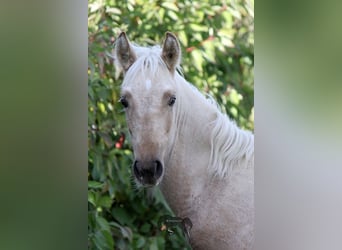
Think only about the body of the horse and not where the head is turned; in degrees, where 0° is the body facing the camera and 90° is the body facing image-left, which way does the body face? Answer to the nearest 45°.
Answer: approximately 45°
